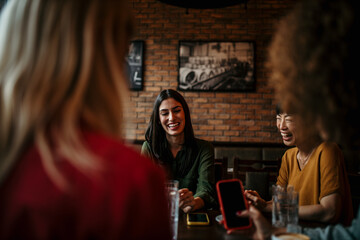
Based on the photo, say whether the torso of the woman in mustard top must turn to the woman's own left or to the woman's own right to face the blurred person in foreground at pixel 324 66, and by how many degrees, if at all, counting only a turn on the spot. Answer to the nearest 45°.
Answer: approximately 45° to the woman's own left

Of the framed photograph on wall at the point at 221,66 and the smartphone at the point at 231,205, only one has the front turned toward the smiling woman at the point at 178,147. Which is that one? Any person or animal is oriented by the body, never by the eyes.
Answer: the framed photograph on wall

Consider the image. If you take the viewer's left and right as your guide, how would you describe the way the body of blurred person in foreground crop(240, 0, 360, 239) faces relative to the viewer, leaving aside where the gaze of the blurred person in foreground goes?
facing away from the viewer and to the left of the viewer

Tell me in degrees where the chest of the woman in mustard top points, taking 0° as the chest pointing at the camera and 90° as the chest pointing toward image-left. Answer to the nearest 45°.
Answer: approximately 45°

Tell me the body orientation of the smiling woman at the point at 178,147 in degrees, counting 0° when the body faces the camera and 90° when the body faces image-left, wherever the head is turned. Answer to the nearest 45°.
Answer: approximately 0°

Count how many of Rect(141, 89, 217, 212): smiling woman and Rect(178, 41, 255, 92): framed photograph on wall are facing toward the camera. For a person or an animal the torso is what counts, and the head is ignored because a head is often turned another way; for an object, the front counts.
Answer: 2

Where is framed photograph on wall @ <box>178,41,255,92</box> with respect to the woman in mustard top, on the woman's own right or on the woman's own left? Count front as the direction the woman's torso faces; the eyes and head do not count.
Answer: on the woman's own right
